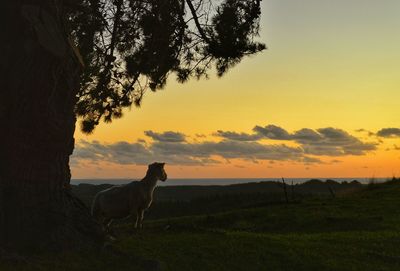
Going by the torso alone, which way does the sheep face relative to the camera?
to the viewer's right
